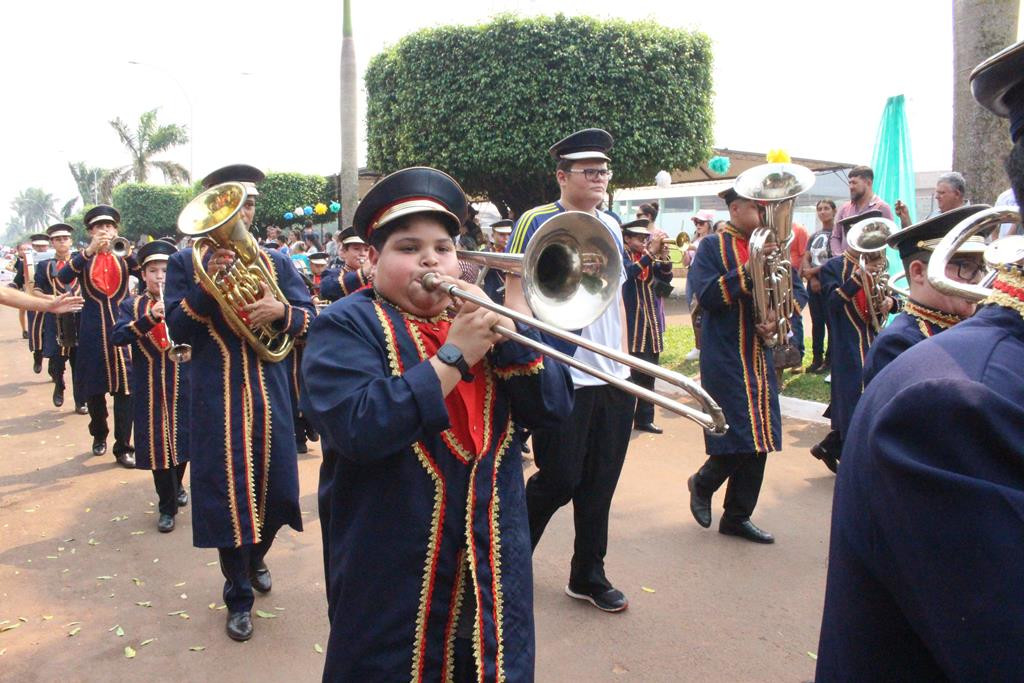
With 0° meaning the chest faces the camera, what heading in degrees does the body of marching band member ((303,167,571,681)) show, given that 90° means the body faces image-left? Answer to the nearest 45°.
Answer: approximately 315°

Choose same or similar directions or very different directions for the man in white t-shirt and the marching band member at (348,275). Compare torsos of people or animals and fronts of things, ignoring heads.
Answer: same or similar directions

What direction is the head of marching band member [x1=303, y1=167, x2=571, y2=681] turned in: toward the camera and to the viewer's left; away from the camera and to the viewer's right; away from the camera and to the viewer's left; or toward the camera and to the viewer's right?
toward the camera and to the viewer's right

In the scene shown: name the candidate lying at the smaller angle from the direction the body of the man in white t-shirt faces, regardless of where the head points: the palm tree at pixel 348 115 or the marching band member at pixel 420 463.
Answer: the marching band member

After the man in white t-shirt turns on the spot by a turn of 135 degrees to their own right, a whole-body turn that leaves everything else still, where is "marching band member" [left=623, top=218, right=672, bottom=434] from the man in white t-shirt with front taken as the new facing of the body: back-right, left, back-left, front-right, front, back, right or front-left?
right

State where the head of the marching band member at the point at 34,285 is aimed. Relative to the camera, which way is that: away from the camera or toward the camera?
toward the camera

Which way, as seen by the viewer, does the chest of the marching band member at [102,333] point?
toward the camera

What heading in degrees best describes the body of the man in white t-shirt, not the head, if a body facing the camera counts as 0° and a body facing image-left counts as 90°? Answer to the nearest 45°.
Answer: approximately 315°

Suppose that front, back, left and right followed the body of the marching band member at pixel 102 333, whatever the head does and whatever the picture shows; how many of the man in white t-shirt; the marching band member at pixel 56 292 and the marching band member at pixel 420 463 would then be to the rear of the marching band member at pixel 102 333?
1

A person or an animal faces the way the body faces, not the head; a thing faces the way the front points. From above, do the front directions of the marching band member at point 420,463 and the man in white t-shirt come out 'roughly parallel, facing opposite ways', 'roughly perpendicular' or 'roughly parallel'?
roughly parallel
